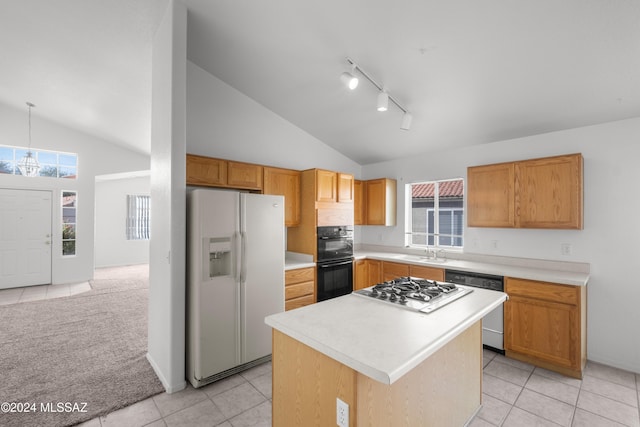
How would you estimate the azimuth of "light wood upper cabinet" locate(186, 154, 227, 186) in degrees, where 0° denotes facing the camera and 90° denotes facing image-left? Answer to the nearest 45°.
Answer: approximately 315°

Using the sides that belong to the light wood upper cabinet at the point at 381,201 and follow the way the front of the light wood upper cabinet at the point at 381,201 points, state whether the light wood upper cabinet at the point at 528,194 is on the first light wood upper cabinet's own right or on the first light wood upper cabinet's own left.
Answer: on the first light wood upper cabinet's own left

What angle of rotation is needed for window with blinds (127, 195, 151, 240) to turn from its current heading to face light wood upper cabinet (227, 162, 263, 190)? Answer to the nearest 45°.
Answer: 0° — it already faces it

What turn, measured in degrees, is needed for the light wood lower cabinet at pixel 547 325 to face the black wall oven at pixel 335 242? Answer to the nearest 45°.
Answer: approximately 45° to its right

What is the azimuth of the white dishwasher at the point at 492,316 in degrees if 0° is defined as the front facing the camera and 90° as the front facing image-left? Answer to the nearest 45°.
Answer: approximately 45°

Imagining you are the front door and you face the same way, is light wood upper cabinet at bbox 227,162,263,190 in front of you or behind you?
in front

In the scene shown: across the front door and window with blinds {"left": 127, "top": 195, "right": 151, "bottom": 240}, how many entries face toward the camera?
2

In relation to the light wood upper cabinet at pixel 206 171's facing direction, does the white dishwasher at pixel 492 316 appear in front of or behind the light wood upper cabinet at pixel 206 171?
in front

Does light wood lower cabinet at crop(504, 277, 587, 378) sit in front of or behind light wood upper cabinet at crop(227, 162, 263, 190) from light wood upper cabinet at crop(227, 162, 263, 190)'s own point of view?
in front
